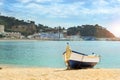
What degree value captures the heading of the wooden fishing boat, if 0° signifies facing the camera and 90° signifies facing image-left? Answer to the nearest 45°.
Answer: approximately 45°
